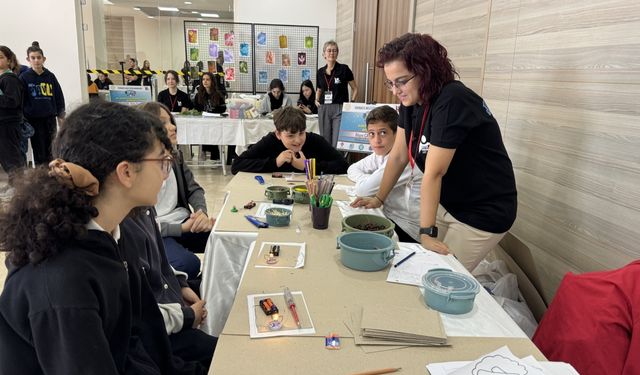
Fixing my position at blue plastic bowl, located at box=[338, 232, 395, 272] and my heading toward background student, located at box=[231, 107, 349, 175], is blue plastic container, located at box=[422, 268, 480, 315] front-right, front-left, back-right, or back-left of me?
back-right

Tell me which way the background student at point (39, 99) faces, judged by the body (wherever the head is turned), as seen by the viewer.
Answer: toward the camera

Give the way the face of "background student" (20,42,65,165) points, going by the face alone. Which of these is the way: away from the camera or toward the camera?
toward the camera

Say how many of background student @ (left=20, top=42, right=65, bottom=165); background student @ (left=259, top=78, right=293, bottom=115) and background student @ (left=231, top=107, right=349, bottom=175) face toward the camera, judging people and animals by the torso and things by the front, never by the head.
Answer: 3

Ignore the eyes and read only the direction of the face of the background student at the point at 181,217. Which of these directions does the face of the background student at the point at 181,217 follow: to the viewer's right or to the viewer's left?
to the viewer's right

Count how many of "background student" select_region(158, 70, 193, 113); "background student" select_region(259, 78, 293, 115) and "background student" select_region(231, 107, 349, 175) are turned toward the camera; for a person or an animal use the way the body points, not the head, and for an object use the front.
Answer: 3

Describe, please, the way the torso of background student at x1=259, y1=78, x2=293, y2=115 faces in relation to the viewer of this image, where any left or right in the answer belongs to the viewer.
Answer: facing the viewer

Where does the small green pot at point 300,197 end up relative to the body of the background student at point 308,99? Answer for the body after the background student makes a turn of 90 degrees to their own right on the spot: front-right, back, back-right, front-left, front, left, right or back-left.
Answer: back-left

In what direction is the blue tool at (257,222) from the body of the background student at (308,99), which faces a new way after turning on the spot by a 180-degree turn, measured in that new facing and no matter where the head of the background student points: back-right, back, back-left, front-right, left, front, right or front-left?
back-right

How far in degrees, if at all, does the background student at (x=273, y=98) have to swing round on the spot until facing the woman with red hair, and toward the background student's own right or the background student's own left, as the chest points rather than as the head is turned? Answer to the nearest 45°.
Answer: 0° — they already face them

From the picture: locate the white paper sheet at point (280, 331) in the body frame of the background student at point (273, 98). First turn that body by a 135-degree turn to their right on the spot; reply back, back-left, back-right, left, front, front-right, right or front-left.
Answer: back-left

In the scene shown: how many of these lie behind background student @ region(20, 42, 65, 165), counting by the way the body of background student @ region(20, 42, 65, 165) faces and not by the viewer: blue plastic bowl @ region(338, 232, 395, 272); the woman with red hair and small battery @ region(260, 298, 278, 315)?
0

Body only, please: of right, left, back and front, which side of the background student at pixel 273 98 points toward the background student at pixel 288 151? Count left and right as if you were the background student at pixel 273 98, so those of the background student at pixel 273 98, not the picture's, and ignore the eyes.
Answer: front

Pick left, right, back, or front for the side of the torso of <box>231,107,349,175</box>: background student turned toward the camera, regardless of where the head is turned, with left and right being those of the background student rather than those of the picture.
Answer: front

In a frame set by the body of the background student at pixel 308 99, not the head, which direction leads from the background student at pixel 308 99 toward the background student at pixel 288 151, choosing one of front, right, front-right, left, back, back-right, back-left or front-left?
front-left

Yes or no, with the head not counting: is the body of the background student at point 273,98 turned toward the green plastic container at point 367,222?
yes

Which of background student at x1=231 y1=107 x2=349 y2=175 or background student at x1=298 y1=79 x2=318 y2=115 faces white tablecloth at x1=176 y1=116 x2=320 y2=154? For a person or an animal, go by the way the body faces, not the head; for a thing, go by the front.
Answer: background student at x1=298 y1=79 x2=318 y2=115

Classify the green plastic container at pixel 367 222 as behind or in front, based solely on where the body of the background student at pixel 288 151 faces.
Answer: in front

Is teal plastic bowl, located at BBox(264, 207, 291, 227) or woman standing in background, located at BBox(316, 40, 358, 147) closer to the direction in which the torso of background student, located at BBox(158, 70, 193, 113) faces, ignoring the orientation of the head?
the teal plastic bowl

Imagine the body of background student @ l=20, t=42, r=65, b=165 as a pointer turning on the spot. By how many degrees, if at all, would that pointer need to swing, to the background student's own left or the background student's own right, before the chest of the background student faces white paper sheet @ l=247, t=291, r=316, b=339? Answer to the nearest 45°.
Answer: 0° — they already face it

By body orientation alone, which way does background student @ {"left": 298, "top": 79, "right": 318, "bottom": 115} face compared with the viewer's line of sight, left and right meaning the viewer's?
facing the viewer and to the left of the viewer

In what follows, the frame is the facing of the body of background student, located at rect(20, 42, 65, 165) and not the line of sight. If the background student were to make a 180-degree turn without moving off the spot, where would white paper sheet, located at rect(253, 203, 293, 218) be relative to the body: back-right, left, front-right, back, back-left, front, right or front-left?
back
